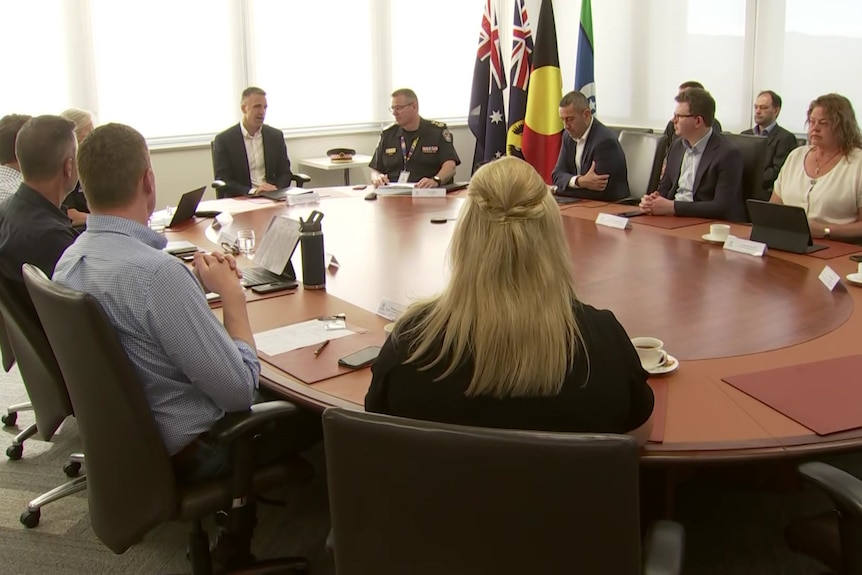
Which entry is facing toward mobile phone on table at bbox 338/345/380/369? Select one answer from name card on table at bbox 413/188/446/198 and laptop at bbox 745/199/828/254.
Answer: the name card on table

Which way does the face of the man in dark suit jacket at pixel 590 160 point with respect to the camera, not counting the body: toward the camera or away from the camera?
toward the camera

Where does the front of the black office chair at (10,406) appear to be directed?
to the viewer's right

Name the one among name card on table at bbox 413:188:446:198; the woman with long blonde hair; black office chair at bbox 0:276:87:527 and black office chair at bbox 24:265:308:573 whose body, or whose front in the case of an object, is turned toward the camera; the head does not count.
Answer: the name card on table

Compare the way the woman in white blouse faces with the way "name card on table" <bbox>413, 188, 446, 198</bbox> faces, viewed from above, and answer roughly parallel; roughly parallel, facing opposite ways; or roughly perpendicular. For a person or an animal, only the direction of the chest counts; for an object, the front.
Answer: roughly perpendicular

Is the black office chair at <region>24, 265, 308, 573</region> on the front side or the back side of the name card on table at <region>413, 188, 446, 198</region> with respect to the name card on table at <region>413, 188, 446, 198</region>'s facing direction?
on the front side

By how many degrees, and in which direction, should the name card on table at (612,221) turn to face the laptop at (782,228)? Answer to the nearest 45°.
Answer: approximately 90° to its left

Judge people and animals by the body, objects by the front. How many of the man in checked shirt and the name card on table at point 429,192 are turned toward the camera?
1

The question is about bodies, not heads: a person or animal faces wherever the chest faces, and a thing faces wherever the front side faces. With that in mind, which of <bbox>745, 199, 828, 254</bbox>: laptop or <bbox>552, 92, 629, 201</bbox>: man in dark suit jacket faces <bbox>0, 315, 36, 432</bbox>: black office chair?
the man in dark suit jacket

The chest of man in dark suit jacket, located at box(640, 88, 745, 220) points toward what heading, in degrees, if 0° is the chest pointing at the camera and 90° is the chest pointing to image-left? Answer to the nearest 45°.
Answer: approximately 45°

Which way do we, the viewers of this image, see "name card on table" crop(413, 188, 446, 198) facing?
facing the viewer

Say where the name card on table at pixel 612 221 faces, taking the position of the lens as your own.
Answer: facing the viewer and to the left of the viewer

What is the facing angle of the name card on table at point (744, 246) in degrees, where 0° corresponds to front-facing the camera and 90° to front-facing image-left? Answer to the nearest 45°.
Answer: approximately 45°

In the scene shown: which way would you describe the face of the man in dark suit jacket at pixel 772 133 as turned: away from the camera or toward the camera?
toward the camera

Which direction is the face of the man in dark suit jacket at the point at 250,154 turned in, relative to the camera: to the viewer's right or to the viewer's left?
to the viewer's right

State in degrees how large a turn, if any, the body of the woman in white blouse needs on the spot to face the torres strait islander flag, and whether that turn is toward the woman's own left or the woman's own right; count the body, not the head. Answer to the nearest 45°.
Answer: approximately 90° to the woman's own right

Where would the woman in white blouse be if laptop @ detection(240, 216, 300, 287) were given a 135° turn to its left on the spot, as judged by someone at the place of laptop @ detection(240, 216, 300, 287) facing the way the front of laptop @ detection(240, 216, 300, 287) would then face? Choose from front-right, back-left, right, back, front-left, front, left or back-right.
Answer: front

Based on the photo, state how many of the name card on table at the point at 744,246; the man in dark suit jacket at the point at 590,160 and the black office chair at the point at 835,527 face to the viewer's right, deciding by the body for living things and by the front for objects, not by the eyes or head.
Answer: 0
